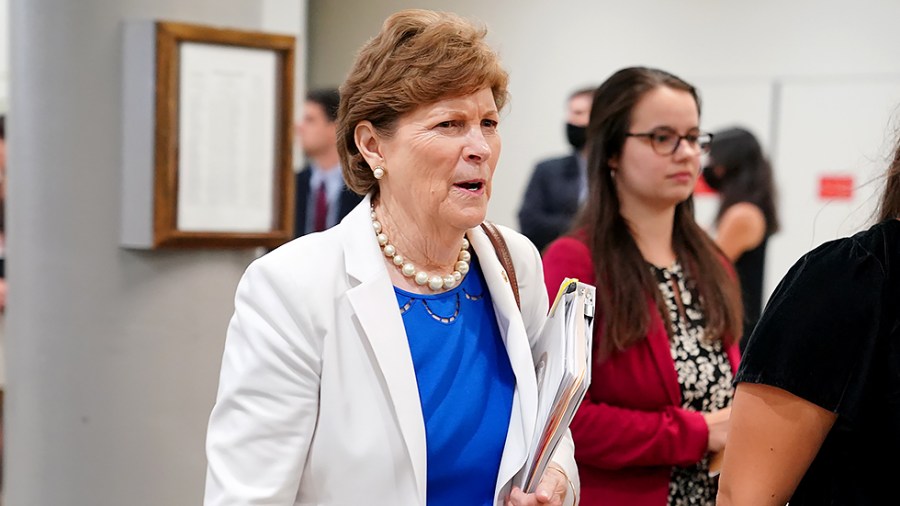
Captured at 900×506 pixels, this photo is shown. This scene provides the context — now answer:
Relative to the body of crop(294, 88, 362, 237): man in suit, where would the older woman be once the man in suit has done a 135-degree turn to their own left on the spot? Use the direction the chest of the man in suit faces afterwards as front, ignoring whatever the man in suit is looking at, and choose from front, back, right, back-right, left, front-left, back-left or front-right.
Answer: right

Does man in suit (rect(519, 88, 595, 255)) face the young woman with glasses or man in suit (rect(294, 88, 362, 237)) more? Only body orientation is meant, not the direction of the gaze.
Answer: the young woman with glasses

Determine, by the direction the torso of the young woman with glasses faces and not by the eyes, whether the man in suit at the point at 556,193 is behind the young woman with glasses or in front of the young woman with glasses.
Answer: behind

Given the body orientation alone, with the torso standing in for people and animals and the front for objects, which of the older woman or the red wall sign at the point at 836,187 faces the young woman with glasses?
the red wall sign

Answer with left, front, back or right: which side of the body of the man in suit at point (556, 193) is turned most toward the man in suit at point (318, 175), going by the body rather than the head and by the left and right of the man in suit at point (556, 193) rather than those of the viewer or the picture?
right

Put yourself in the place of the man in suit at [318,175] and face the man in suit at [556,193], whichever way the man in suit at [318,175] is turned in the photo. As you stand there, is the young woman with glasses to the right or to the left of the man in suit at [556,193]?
right

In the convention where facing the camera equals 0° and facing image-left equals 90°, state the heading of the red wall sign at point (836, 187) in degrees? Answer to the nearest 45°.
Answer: approximately 0°

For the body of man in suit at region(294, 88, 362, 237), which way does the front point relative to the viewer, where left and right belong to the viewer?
facing the viewer and to the left of the viewer

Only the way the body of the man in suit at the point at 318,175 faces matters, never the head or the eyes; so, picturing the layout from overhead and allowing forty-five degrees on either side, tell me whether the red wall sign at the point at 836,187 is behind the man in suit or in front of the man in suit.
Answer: behind

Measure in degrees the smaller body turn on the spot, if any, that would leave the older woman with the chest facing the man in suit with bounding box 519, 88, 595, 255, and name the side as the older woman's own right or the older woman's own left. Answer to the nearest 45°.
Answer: approximately 135° to the older woman's own left

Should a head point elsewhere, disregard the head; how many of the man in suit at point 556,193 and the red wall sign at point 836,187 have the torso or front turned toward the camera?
2

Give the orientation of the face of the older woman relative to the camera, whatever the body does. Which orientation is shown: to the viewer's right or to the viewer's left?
to the viewer's right

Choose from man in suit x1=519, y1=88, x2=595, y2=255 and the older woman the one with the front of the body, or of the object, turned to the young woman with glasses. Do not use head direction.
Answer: the man in suit

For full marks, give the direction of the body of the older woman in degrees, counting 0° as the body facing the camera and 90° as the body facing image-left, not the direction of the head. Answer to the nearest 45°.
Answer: approximately 315°

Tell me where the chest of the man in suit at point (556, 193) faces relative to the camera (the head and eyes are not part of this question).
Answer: toward the camera
